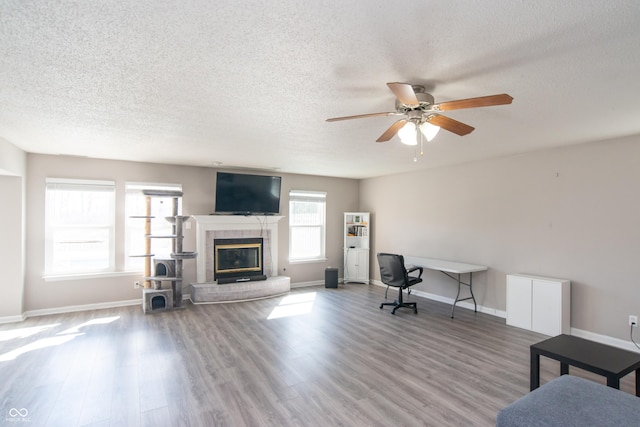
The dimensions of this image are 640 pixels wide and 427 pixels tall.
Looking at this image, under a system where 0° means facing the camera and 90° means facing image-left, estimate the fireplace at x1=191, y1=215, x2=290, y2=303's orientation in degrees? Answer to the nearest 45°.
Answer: approximately 0°

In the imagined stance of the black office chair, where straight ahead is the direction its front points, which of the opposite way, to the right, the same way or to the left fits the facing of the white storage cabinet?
the opposite way

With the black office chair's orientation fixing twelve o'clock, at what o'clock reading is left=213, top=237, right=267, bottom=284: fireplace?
The fireplace is roughly at 8 o'clock from the black office chair.

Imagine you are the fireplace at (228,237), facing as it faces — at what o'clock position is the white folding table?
The white folding table is roughly at 10 o'clock from the fireplace.

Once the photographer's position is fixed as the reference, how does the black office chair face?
facing away from the viewer and to the right of the viewer

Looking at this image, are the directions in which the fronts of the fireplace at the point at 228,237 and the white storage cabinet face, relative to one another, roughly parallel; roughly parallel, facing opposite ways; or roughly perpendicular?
roughly perpendicular

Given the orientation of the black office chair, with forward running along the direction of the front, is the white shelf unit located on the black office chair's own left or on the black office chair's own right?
on the black office chair's own left

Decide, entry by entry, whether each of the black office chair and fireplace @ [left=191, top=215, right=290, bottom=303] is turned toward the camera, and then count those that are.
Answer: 1

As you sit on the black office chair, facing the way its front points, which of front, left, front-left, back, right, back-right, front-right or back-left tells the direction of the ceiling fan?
back-right

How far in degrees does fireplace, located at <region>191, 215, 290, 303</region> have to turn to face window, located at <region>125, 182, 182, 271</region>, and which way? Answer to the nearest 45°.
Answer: approximately 90° to its right

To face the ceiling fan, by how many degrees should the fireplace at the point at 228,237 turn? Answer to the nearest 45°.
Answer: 0° — it already faces it
